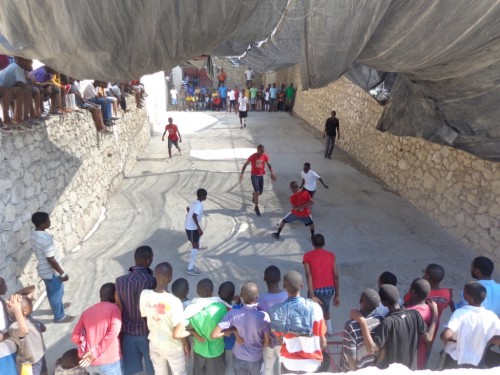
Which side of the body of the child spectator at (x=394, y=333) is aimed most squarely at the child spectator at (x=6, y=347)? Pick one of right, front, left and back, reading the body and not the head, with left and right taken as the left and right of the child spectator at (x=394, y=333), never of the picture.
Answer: left

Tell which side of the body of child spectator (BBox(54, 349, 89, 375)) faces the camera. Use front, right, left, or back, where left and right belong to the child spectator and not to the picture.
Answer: back

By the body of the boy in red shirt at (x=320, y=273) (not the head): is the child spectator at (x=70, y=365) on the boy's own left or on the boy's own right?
on the boy's own left

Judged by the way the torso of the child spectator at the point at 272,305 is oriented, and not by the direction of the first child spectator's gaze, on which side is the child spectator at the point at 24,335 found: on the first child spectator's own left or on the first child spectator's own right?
on the first child spectator's own left

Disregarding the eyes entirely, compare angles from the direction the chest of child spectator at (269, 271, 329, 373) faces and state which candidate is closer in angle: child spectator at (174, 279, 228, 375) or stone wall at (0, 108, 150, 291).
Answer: the stone wall

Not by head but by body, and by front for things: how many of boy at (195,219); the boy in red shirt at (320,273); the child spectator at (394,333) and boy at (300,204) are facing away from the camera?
2

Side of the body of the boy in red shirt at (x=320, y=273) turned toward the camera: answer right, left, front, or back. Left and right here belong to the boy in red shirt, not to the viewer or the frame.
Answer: back

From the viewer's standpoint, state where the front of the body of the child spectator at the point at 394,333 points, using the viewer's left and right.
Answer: facing away from the viewer

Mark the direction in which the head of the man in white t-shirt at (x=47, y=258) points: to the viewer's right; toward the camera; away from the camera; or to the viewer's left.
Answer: to the viewer's right

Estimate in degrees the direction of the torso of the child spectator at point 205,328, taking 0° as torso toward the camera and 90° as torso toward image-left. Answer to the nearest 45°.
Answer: approximately 180°

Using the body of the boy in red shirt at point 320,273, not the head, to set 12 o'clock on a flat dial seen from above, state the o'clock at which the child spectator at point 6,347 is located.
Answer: The child spectator is roughly at 8 o'clock from the boy in red shirt.

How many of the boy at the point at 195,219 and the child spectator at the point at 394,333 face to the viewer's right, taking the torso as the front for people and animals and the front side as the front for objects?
1

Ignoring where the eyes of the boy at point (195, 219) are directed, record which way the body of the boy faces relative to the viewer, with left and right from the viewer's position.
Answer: facing to the right of the viewer

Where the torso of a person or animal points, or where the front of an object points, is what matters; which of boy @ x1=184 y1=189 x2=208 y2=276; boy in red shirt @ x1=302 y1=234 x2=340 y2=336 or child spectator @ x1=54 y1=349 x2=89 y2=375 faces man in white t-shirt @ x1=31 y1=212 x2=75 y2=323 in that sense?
the child spectator
